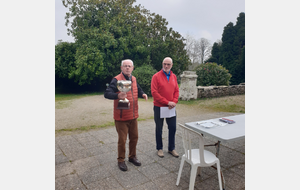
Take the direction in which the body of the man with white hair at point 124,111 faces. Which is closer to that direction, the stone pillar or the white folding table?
the white folding table

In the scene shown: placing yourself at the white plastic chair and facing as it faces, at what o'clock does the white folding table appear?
The white folding table is roughly at 12 o'clock from the white plastic chair.

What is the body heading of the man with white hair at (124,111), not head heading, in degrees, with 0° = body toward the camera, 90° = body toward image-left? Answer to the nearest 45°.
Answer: approximately 315°

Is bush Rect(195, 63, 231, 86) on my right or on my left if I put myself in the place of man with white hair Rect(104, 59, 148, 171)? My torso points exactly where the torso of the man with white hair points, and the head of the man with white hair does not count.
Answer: on my left

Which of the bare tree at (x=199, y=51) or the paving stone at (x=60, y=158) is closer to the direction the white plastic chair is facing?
the bare tree

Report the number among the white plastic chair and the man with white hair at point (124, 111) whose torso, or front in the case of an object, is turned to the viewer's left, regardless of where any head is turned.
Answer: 0

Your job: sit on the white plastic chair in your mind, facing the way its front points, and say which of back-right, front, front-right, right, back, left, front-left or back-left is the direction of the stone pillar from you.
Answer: front-left

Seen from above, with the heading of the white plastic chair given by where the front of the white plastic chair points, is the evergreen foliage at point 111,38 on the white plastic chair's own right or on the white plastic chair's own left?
on the white plastic chair's own left

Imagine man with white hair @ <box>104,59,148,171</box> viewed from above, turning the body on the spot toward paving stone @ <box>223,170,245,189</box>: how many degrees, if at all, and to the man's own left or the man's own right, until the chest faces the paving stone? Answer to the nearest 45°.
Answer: approximately 45° to the man's own left

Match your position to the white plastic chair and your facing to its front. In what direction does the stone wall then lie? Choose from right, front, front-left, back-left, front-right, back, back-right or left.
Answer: front-left

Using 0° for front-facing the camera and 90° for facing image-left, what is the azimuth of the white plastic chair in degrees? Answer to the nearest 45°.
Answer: approximately 225°
